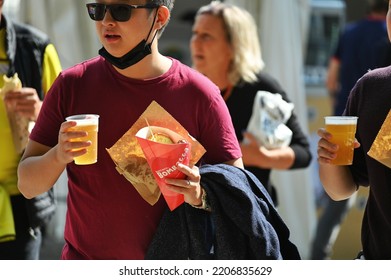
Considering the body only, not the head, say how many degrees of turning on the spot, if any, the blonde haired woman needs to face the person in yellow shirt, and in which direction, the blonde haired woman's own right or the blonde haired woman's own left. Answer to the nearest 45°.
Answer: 0° — they already face them

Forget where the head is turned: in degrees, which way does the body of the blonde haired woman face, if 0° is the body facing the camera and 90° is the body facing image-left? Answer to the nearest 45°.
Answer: approximately 45°
